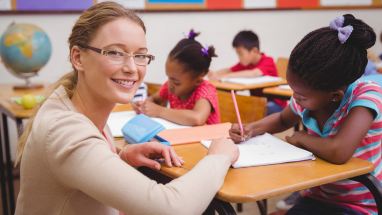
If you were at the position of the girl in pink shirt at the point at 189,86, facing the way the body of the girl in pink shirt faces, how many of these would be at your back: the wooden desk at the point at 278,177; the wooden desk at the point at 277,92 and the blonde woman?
1

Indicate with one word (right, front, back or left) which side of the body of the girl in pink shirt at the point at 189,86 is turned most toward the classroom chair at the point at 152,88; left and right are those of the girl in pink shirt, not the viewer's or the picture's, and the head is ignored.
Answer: right

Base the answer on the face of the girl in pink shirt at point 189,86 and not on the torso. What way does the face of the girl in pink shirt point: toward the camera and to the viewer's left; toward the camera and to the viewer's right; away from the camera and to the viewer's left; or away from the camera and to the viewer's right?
toward the camera and to the viewer's left

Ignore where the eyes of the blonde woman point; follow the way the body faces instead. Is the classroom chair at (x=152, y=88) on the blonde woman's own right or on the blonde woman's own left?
on the blonde woman's own left

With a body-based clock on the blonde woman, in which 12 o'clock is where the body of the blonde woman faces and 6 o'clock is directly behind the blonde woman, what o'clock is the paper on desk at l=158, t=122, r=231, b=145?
The paper on desk is roughly at 10 o'clock from the blonde woman.

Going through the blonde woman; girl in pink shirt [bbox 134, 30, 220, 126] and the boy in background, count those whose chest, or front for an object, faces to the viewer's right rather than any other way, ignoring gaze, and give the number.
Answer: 1

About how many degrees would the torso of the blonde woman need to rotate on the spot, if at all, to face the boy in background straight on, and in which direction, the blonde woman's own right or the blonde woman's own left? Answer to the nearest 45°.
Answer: approximately 45° to the blonde woman's own left

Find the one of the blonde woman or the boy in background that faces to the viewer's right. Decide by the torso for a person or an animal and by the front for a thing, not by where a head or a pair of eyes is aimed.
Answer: the blonde woman

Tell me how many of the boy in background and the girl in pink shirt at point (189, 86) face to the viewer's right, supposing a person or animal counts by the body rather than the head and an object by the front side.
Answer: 0

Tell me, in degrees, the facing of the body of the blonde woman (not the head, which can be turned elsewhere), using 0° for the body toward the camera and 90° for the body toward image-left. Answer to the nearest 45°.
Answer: approximately 270°

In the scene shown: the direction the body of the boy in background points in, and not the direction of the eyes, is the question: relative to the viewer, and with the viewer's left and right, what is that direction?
facing the viewer and to the left of the viewer

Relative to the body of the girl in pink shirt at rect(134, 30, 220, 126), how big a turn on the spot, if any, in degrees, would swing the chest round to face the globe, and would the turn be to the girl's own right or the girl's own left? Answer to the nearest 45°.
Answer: approximately 90° to the girl's own right

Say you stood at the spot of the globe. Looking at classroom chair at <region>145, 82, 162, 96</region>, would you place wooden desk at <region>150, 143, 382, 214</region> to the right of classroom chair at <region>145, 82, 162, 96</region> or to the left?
right

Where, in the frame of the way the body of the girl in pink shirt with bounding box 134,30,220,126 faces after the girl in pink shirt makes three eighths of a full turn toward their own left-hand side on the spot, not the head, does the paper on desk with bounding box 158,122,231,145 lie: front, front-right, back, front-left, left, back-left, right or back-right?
right
